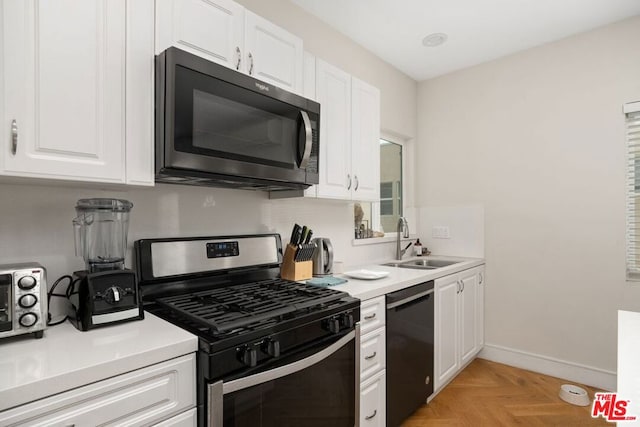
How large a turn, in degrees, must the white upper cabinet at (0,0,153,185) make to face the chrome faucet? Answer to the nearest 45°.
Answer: approximately 90° to its left

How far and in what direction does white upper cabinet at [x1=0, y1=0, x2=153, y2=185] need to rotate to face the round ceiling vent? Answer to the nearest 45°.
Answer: approximately 90° to its left

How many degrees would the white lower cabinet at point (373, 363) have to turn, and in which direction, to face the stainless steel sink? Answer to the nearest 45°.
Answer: approximately 135° to its left

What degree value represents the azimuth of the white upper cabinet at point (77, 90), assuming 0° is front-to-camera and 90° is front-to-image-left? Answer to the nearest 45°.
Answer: approximately 0°

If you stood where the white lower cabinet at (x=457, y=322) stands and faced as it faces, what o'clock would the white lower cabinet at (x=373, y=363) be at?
the white lower cabinet at (x=373, y=363) is roughly at 2 o'clock from the white lower cabinet at (x=457, y=322).
